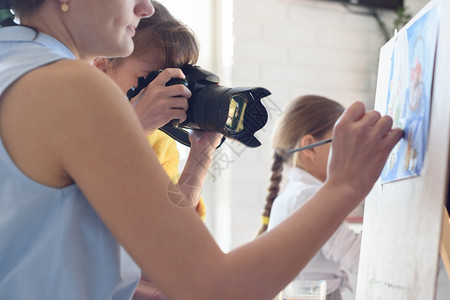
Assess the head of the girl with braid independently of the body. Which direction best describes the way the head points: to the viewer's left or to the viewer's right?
to the viewer's right

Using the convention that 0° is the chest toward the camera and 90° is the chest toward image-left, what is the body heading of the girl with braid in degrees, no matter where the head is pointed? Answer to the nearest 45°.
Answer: approximately 270°

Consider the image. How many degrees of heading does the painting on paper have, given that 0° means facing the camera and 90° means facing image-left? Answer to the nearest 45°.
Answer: approximately 45°
